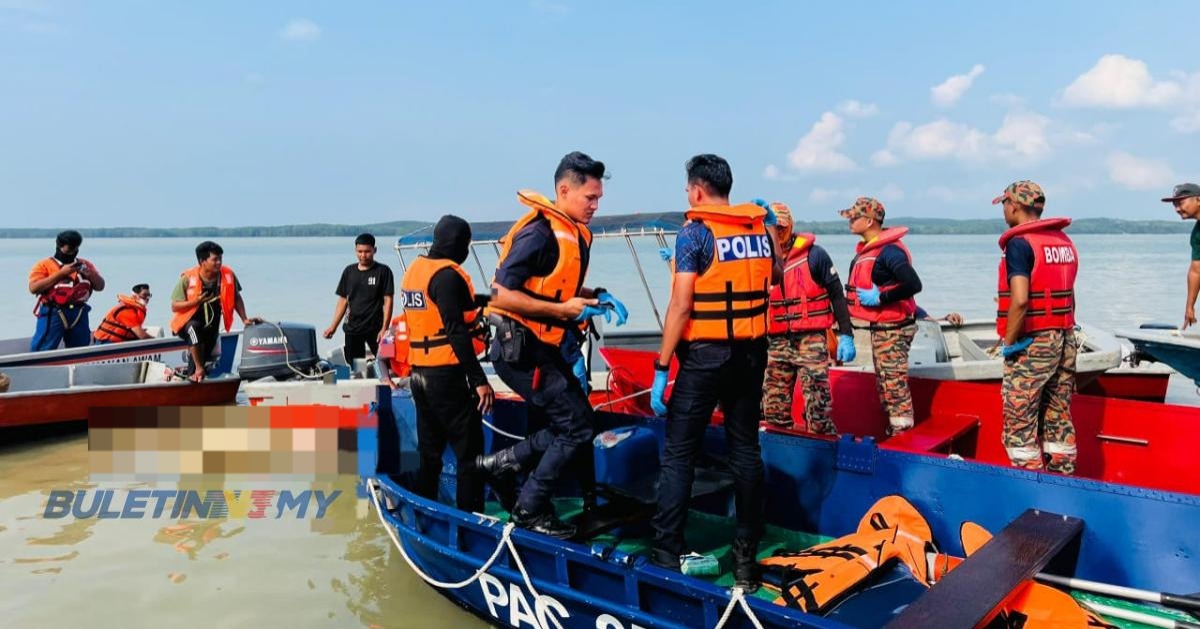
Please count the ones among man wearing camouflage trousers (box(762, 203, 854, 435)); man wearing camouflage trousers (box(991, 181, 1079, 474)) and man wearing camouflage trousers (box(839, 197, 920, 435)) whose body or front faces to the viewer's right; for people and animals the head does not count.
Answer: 0

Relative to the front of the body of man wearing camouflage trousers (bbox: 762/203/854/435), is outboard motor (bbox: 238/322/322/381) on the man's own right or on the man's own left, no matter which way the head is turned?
on the man's own right

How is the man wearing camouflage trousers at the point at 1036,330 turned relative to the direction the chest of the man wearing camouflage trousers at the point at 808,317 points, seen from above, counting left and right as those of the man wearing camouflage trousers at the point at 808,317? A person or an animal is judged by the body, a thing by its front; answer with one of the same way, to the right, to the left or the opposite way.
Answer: to the right

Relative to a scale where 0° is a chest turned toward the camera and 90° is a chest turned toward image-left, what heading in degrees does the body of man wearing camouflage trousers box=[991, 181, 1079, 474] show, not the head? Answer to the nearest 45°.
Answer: approximately 135°

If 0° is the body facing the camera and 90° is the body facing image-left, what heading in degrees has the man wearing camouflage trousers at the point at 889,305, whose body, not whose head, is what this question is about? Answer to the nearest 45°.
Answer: approximately 90°

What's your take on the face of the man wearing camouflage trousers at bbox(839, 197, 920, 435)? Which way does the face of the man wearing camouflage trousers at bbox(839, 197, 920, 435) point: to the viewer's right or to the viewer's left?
to the viewer's left

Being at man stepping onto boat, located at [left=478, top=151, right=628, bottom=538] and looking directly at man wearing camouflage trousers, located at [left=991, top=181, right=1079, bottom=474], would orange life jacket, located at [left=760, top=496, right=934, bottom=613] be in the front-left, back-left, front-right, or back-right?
front-right
